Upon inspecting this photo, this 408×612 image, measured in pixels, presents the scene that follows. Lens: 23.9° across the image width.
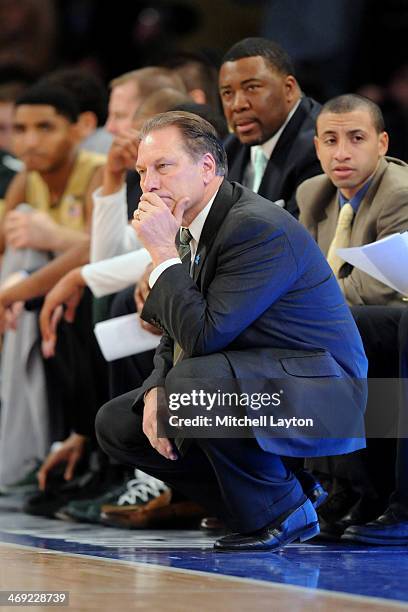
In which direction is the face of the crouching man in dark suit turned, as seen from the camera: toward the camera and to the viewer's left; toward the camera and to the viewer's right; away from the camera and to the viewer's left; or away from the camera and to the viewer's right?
toward the camera and to the viewer's left

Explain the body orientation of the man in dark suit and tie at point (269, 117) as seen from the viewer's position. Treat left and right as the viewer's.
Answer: facing the viewer and to the left of the viewer

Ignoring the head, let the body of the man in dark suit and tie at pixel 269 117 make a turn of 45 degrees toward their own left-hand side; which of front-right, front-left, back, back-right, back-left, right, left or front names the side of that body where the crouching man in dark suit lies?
front

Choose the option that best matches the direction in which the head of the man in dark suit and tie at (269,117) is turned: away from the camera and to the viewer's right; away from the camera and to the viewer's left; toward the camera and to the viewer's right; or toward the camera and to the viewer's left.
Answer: toward the camera and to the viewer's left
